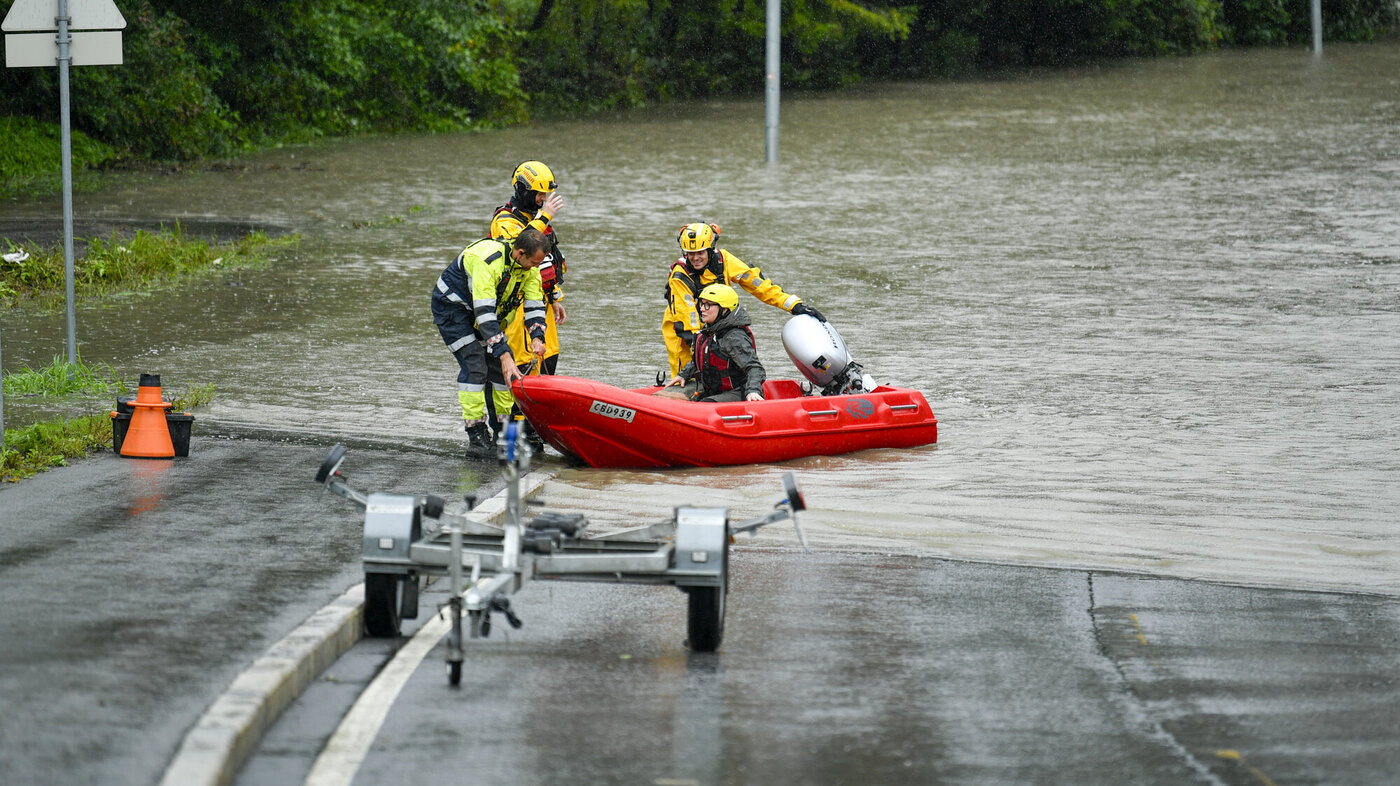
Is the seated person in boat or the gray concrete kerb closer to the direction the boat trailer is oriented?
the gray concrete kerb

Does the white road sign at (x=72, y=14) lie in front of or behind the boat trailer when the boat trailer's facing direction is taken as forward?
behind

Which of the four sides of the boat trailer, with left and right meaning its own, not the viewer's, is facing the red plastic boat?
back

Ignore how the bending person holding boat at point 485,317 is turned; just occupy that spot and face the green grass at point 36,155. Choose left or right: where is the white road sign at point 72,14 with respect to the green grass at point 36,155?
left
